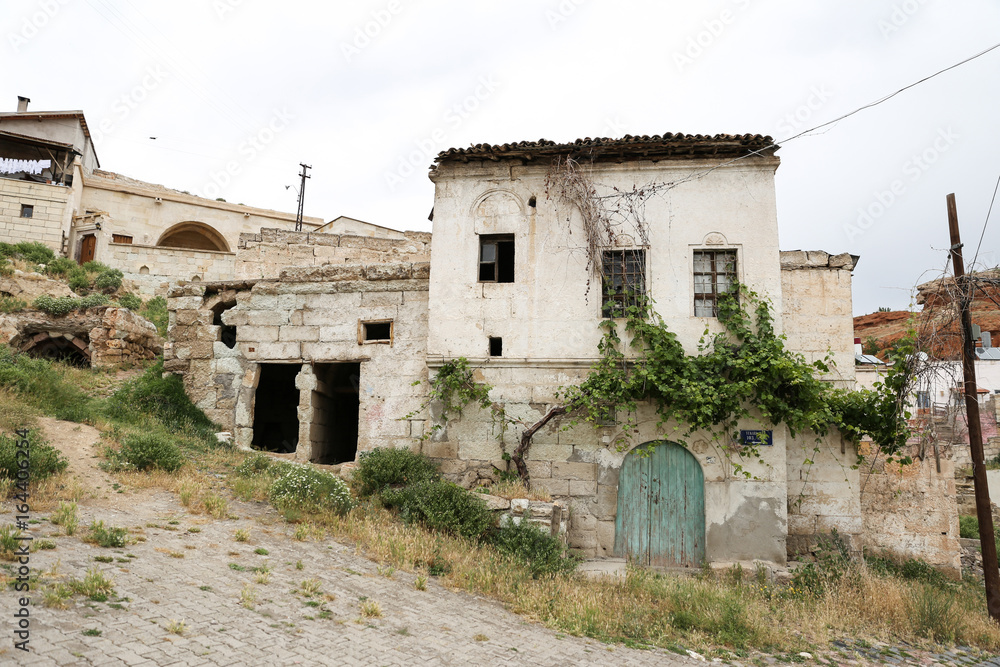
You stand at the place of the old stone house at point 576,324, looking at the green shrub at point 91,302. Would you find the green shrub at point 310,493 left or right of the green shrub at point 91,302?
left

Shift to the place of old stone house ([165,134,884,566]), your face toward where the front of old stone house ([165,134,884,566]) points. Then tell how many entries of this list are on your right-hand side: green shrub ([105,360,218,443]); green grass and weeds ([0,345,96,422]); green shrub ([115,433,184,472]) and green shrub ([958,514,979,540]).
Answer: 3

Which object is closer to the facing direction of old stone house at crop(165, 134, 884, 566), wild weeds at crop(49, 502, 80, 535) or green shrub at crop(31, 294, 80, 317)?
the wild weeds

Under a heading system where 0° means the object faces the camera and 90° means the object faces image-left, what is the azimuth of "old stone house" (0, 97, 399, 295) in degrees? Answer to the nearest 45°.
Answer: approximately 0°

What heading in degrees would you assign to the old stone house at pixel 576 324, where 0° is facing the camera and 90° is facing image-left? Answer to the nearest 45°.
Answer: approximately 0°

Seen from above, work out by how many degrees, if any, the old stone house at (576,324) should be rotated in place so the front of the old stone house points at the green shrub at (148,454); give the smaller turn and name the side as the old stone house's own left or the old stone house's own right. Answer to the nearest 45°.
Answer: approximately 90° to the old stone house's own right

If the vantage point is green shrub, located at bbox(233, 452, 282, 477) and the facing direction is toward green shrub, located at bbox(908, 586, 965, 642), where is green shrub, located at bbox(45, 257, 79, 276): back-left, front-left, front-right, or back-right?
back-left

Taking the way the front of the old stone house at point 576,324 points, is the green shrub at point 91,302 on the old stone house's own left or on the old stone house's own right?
on the old stone house's own right

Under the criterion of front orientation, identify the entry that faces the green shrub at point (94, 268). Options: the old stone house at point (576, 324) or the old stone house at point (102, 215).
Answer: the old stone house at point (102, 215)

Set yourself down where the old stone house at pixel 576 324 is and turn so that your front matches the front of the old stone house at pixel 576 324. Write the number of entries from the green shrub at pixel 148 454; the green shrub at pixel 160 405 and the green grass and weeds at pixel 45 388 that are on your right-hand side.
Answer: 3

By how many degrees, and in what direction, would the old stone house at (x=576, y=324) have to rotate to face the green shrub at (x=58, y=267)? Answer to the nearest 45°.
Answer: approximately 135° to its right

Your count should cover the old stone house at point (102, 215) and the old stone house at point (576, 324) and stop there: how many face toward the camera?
2

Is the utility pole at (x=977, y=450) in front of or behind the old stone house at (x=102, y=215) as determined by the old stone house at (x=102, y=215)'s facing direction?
in front
